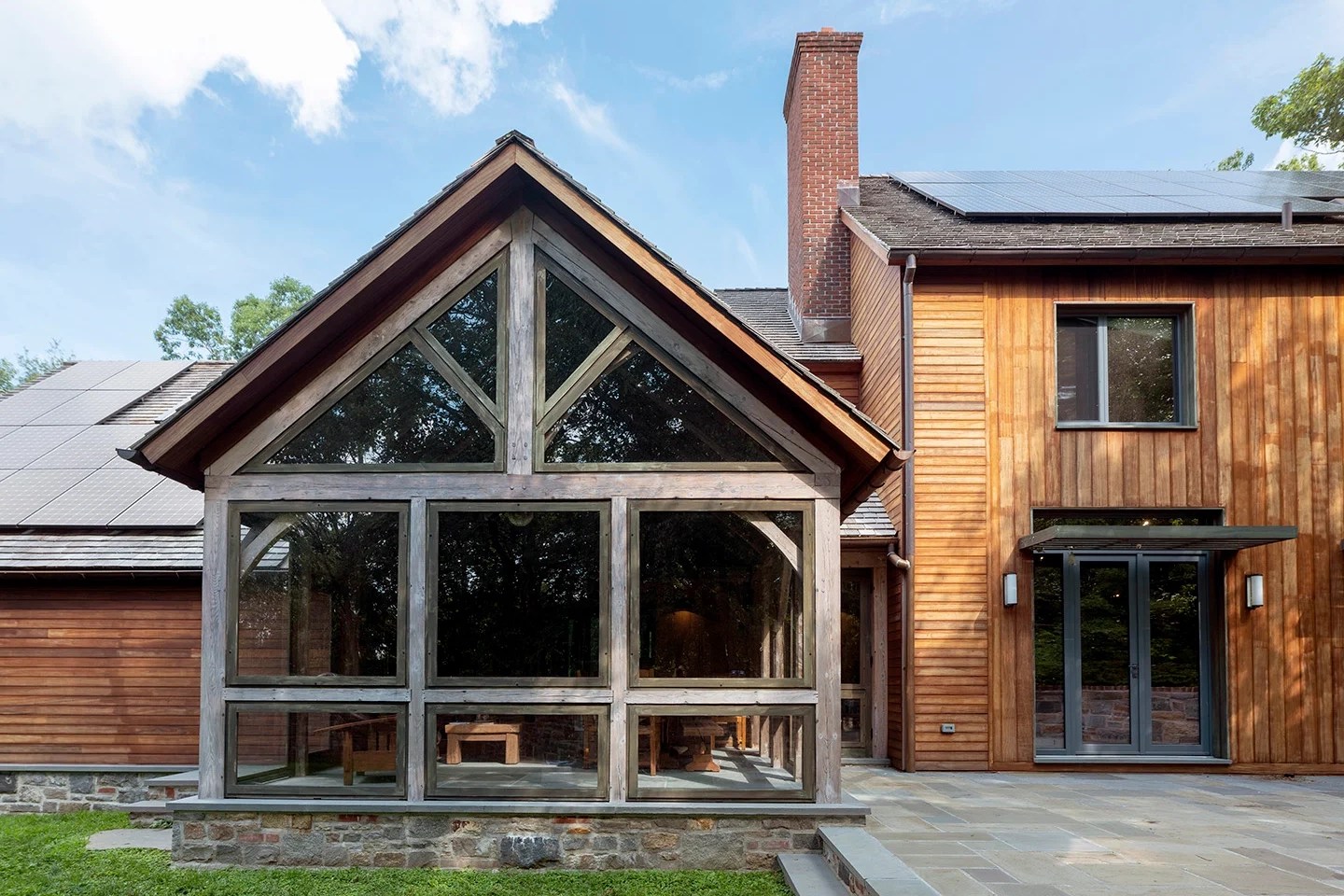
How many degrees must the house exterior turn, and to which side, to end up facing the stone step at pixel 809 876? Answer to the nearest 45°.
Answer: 0° — it already faces it

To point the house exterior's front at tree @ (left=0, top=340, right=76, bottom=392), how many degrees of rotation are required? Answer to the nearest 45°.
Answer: approximately 135° to its right

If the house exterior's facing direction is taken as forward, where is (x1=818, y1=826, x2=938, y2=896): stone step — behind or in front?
in front

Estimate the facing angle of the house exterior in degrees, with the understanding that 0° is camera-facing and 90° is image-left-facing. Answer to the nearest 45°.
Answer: approximately 0°

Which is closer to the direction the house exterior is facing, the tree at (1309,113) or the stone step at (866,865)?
the stone step

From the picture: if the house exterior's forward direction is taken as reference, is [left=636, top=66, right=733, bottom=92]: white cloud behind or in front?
behind

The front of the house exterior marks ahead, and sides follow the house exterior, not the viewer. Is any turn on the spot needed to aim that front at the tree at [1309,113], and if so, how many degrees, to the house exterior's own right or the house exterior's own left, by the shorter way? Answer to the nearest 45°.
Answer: approximately 135° to the house exterior's own left

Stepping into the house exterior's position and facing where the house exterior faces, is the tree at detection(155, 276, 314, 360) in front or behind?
behind
